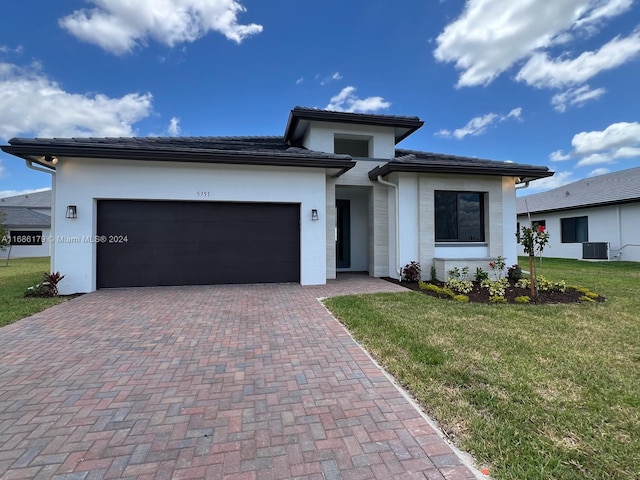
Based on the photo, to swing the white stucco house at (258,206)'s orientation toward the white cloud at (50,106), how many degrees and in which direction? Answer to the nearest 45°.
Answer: approximately 135° to its right

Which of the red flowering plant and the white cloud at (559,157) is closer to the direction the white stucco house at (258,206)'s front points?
the red flowering plant

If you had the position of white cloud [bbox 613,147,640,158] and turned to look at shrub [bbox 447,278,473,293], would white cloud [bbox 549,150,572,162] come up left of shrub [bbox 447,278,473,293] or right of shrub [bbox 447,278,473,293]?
right

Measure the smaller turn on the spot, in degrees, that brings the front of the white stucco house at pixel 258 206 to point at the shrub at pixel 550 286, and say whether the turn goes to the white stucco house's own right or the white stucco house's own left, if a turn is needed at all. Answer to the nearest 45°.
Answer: approximately 90° to the white stucco house's own left

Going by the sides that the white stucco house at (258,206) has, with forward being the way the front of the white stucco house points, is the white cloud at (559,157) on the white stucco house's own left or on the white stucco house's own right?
on the white stucco house's own left

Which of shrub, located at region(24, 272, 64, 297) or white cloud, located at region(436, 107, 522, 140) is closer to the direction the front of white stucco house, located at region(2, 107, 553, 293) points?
the shrub

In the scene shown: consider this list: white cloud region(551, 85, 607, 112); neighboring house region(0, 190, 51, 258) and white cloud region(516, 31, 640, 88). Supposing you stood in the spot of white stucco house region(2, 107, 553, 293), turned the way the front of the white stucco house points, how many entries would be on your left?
2

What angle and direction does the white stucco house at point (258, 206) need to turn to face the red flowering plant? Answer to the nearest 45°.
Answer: approximately 90° to its left

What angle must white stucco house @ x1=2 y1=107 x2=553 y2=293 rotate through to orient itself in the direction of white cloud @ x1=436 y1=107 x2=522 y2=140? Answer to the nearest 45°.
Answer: approximately 135° to its left

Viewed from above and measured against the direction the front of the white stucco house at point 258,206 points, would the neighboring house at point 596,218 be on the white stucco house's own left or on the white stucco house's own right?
on the white stucco house's own left

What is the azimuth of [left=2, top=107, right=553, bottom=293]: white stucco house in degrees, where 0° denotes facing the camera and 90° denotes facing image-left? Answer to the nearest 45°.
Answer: approximately 0°

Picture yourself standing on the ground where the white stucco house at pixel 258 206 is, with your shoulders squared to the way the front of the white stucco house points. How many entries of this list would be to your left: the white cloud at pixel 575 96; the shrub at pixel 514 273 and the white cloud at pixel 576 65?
3
